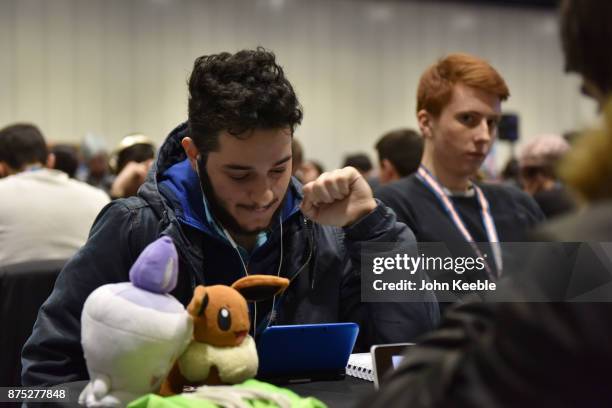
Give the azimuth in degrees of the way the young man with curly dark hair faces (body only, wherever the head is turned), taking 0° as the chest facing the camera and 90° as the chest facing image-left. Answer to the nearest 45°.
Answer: approximately 315°

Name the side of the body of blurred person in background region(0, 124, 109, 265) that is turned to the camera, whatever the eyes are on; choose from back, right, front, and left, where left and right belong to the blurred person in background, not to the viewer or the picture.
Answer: back

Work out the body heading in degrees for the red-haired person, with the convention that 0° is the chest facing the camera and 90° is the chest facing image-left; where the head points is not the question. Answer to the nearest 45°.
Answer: approximately 315°

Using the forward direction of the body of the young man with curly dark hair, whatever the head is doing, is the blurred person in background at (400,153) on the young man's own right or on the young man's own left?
on the young man's own left

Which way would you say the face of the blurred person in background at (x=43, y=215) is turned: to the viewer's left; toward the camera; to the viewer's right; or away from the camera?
away from the camera

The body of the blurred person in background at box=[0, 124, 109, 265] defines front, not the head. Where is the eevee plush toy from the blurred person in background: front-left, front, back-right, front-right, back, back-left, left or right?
back
